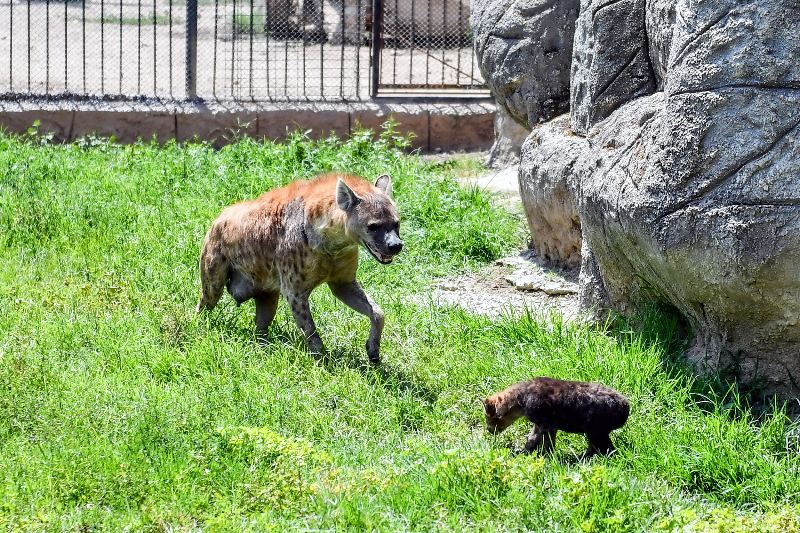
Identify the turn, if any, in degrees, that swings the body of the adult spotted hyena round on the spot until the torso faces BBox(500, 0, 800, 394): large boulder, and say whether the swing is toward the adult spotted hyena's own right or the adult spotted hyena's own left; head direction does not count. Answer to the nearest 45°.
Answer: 0° — it already faces it

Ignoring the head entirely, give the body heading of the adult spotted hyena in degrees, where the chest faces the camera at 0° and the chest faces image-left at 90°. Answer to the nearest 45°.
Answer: approximately 315°

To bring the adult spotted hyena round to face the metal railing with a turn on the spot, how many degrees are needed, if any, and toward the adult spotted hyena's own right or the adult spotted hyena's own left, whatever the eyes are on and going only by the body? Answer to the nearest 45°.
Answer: approximately 135° to the adult spotted hyena's own left

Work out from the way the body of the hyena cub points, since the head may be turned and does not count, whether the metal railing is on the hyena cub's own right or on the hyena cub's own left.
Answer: on the hyena cub's own right

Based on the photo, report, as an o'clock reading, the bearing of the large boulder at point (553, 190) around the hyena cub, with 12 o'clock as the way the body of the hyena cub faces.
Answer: The large boulder is roughly at 3 o'clock from the hyena cub.

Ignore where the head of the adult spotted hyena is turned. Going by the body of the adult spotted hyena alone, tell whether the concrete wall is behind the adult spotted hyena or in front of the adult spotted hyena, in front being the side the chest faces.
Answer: behind

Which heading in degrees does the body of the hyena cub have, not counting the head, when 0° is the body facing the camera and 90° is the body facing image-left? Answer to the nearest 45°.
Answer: approximately 90°

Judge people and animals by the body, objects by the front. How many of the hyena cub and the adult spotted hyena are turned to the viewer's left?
1

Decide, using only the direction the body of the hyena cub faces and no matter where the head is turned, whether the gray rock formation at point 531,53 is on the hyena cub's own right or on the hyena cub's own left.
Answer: on the hyena cub's own right

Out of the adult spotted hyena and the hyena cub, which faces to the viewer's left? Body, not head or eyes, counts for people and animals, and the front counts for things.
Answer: the hyena cub

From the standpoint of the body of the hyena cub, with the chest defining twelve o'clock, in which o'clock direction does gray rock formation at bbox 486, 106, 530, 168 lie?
The gray rock formation is roughly at 3 o'clock from the hyena cub.
